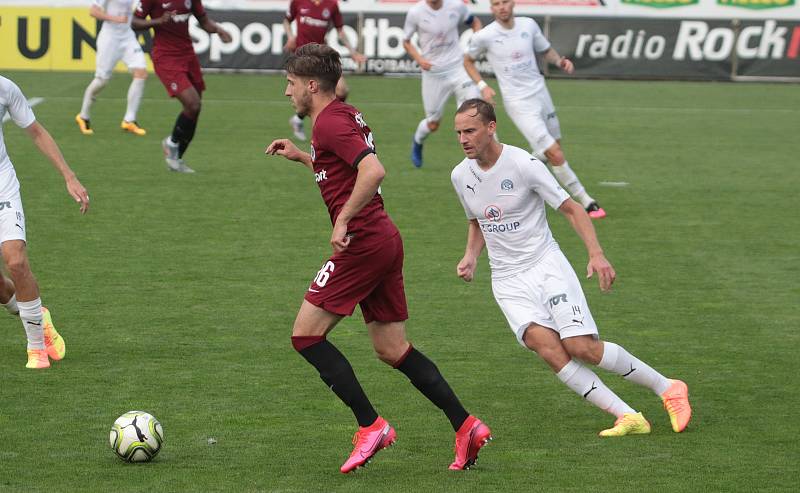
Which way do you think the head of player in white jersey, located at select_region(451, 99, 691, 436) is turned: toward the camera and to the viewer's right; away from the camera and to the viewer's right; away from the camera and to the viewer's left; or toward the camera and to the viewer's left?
toward the camera and to the viewer's left

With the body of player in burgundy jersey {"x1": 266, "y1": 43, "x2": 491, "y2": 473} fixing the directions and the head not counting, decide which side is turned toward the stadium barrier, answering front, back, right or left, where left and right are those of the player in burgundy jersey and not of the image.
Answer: right

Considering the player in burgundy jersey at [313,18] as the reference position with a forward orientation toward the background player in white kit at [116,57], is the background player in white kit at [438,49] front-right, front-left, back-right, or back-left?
back-left

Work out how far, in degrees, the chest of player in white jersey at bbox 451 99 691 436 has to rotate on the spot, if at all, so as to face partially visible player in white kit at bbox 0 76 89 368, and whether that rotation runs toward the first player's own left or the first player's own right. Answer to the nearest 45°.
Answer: approximately 45° to the first player's own right

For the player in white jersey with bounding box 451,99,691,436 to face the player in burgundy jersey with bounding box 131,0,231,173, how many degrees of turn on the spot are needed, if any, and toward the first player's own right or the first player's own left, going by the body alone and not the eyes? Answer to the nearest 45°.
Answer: approximately 90° to the first player's own right

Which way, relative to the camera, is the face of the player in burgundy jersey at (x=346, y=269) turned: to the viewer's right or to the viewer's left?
to the viewer's left

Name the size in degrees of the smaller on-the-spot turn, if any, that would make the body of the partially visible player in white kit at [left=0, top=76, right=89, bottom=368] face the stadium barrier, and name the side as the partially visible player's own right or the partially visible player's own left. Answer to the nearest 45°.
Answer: approximately 180°

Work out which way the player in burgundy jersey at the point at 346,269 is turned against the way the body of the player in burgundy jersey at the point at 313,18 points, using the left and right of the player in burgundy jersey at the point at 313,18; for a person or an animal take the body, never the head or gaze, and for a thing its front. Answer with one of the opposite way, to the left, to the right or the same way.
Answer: to the right

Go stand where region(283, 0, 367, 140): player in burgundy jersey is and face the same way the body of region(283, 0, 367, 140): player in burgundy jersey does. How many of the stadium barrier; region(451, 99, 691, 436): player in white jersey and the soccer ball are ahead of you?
2

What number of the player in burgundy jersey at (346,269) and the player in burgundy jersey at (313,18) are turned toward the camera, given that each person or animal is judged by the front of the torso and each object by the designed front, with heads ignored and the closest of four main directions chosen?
1

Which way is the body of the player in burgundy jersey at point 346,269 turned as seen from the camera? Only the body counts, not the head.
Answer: to the viewer's left

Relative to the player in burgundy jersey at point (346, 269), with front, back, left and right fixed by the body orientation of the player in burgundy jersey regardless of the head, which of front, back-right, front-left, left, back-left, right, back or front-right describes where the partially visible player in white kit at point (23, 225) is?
front-right
